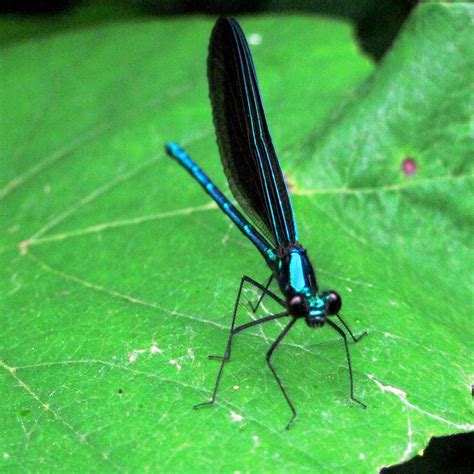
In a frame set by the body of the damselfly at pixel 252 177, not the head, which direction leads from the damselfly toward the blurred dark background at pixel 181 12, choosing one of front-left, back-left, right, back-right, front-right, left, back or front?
back-left

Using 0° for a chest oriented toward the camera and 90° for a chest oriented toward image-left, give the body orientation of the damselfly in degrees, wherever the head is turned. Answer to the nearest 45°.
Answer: approximately 315°
